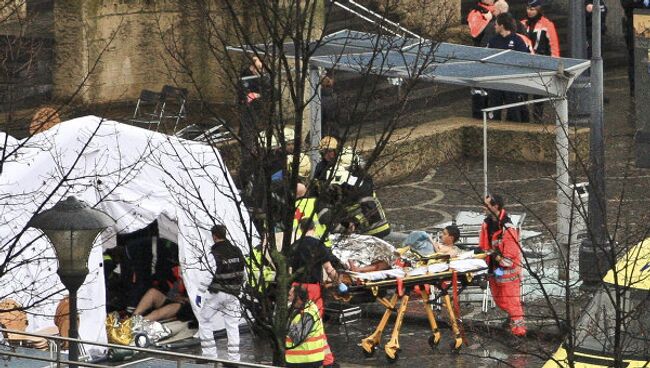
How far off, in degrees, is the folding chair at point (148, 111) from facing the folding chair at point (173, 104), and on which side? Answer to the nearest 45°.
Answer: approximately 135° to its left

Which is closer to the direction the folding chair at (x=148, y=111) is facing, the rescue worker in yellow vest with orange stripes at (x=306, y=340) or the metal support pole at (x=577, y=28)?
the rescue worker in yellow vest with orange stripes

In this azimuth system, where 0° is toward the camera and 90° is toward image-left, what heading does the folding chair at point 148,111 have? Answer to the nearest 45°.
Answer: approximately 45°

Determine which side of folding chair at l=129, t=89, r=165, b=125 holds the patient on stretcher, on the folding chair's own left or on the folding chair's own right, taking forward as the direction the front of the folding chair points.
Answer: on the folding chair's own left

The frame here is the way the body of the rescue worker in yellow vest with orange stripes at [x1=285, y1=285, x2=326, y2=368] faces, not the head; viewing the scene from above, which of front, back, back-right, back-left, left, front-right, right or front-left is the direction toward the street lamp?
front-left
